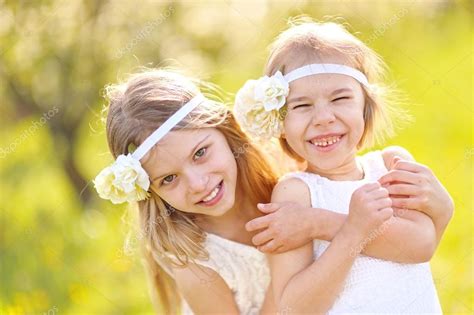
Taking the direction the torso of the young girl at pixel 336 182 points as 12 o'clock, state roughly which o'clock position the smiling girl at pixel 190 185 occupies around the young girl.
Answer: The smiling girl is roughly at 3 o'clock from the young girl.

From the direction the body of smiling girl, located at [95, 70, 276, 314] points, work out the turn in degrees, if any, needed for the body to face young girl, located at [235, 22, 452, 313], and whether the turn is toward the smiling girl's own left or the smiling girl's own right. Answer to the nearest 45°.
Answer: approximately 45° to the smiling girl's own left

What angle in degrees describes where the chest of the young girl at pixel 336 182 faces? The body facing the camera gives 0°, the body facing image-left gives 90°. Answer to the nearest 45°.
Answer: approximately 0°

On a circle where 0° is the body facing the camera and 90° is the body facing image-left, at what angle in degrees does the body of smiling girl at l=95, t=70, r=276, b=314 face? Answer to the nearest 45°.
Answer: approximately 315°
